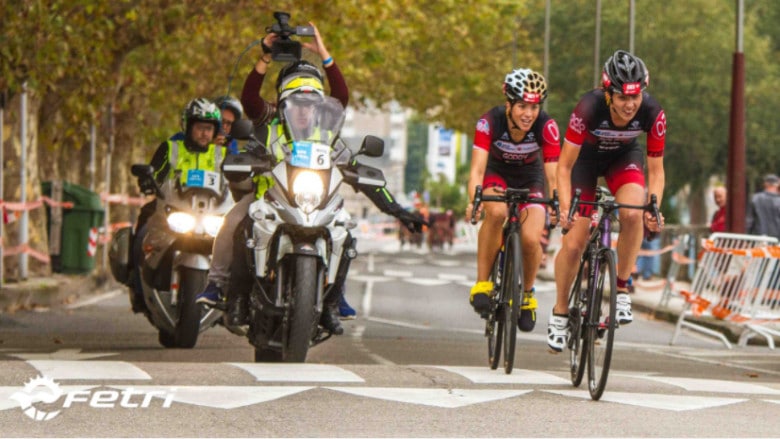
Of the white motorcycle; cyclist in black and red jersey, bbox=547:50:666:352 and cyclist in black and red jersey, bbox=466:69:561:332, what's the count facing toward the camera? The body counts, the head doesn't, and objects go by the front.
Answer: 3

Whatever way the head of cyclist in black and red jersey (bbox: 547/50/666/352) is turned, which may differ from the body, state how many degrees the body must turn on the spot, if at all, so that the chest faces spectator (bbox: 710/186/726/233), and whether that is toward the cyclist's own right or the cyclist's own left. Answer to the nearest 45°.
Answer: approximately 180°

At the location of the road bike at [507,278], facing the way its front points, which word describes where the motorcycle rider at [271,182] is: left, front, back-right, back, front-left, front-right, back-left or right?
right

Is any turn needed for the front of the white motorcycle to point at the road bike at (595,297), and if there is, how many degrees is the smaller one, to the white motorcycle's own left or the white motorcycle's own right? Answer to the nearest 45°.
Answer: approximately 90° to the white motorcycle's own left
